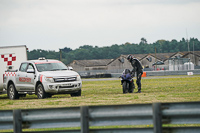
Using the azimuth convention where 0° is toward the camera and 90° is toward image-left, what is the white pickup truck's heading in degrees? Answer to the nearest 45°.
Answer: approximately 315°
